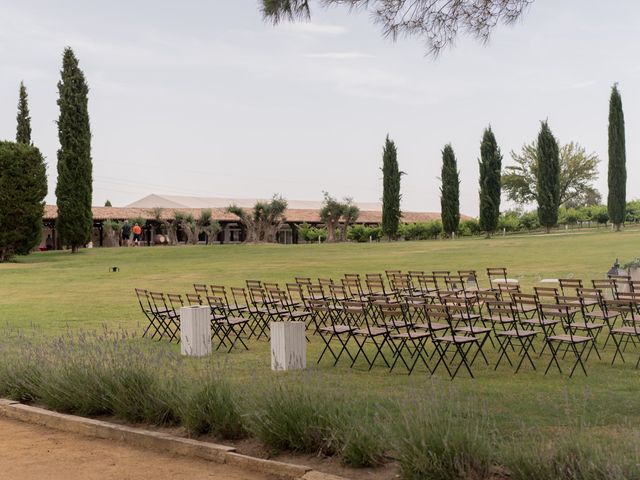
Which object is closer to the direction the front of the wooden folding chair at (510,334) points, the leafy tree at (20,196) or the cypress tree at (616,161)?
the cypress tree

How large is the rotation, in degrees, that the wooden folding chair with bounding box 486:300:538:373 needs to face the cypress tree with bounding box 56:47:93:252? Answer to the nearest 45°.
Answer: approximately 90° to its left

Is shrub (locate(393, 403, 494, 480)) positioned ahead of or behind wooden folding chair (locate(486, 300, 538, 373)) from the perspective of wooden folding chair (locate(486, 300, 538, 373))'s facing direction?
behind

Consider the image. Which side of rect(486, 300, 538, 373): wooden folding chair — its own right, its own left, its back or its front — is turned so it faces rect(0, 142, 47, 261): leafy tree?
left

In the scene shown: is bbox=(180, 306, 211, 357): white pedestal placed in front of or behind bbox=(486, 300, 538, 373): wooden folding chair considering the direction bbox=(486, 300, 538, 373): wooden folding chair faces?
behind

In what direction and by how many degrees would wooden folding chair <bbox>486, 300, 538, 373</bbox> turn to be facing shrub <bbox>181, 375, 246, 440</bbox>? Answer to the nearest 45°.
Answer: approximately 180°

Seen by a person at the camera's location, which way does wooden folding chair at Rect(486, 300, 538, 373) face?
facing away from the viewer and to the right of the viewer

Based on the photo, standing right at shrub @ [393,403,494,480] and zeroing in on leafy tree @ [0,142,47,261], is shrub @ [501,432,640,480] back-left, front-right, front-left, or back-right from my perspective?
back-right

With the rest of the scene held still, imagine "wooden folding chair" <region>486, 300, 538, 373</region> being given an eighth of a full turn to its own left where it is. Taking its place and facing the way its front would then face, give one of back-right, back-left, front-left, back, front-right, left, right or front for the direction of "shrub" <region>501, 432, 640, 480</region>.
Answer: back

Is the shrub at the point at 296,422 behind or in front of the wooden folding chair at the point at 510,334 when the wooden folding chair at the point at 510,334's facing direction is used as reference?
behind

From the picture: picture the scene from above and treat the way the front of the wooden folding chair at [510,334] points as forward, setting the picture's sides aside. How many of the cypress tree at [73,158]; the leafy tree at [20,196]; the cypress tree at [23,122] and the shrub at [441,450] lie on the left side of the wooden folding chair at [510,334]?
3
